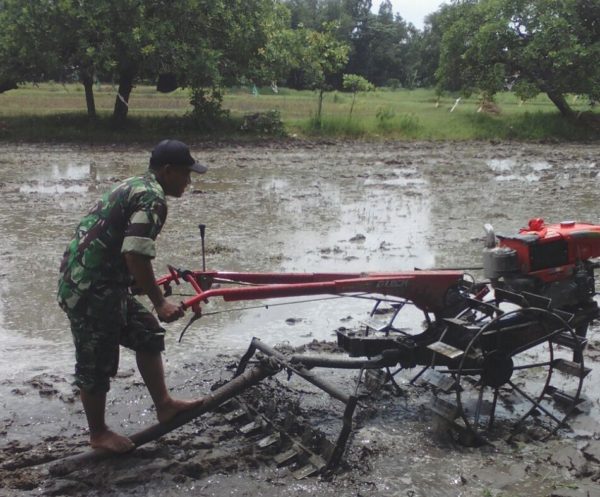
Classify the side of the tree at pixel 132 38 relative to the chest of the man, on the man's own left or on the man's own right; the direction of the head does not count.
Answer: on the man's own left

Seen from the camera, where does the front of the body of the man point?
to the viewer's right

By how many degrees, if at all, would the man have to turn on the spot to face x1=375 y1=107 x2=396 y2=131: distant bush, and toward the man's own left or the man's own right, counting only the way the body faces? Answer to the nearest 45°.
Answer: approximately 45° to the man's own left

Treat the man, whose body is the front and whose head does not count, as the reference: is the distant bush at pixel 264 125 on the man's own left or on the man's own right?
on the man's own left

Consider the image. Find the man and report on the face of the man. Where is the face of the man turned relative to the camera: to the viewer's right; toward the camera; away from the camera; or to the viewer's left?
to the viewer's right

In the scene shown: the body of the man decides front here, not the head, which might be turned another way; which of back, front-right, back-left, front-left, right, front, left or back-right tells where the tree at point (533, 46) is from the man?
front-left

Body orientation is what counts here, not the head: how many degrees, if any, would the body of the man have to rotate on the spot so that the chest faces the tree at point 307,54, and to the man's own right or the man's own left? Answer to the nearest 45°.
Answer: approximately 90° to the man's own left
